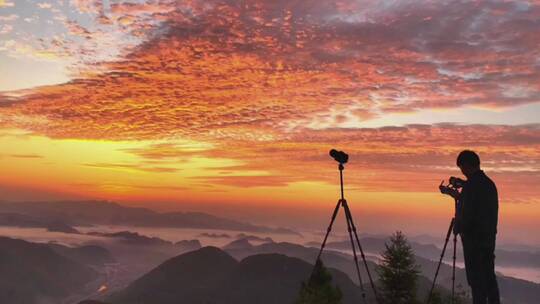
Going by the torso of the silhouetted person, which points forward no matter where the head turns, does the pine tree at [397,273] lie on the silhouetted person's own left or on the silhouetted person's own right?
on the silhouetted person's own right

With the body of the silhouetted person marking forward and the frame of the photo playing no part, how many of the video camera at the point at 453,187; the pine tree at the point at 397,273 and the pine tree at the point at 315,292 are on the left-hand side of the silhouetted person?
0

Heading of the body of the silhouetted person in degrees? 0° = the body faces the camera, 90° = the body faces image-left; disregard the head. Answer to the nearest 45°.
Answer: approximately 90°

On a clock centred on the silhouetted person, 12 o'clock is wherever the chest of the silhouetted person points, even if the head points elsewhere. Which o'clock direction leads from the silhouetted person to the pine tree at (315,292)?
The pine tree is roughly at 2 o'clock from the silhouetted person.

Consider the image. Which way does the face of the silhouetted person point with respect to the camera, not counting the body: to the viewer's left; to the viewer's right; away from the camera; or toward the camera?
to the viewer's left

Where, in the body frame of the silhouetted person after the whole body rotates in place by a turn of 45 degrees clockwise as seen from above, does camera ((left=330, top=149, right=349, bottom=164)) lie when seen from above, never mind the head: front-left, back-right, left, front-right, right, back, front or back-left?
front-left
